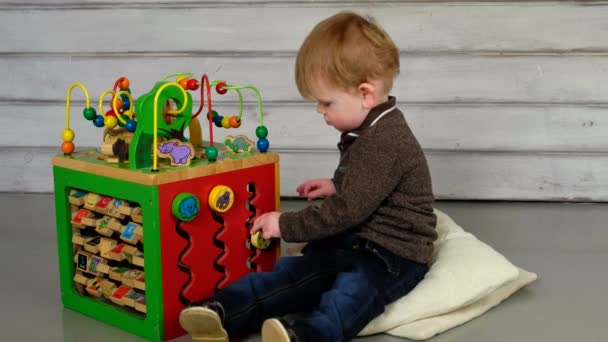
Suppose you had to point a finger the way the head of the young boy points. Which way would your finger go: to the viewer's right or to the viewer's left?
to the viewer's left

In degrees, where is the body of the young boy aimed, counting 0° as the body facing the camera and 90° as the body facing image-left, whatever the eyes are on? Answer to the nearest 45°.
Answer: approximately 90°
